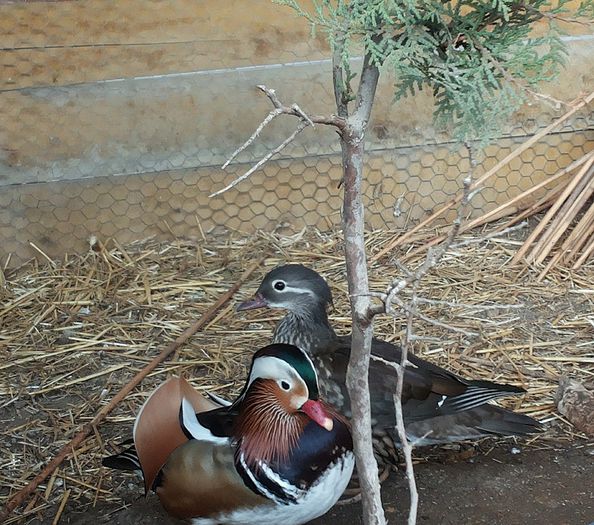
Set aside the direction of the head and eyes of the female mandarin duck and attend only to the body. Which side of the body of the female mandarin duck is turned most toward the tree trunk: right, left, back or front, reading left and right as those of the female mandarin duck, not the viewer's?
left

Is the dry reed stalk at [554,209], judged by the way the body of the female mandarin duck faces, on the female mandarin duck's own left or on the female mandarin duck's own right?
on the female mandarin duck's own right

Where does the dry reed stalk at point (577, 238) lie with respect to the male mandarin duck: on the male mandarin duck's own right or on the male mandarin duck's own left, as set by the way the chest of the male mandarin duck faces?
on the male mandarin duck's own left

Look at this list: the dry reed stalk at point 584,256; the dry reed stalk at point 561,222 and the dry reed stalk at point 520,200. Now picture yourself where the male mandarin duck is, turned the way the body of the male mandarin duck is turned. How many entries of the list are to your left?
3

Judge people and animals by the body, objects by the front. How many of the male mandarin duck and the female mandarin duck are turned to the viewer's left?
1

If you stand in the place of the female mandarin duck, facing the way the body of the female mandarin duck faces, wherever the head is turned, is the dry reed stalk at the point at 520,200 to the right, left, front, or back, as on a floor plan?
right

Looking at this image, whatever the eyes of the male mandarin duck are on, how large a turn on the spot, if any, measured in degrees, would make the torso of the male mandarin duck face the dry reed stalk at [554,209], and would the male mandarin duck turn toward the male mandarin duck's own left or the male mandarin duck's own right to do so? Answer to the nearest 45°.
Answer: approximately 90° to the male mandarin duck's own left

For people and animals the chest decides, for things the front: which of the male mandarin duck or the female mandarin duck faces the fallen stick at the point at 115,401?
the female mandarin duck

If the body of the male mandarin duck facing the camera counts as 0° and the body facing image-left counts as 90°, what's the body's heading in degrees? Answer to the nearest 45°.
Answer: approximately 315°

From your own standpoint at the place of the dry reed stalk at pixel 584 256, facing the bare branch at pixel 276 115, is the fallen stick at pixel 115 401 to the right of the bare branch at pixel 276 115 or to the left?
right

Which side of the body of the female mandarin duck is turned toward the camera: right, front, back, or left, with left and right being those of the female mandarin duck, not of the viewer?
left
